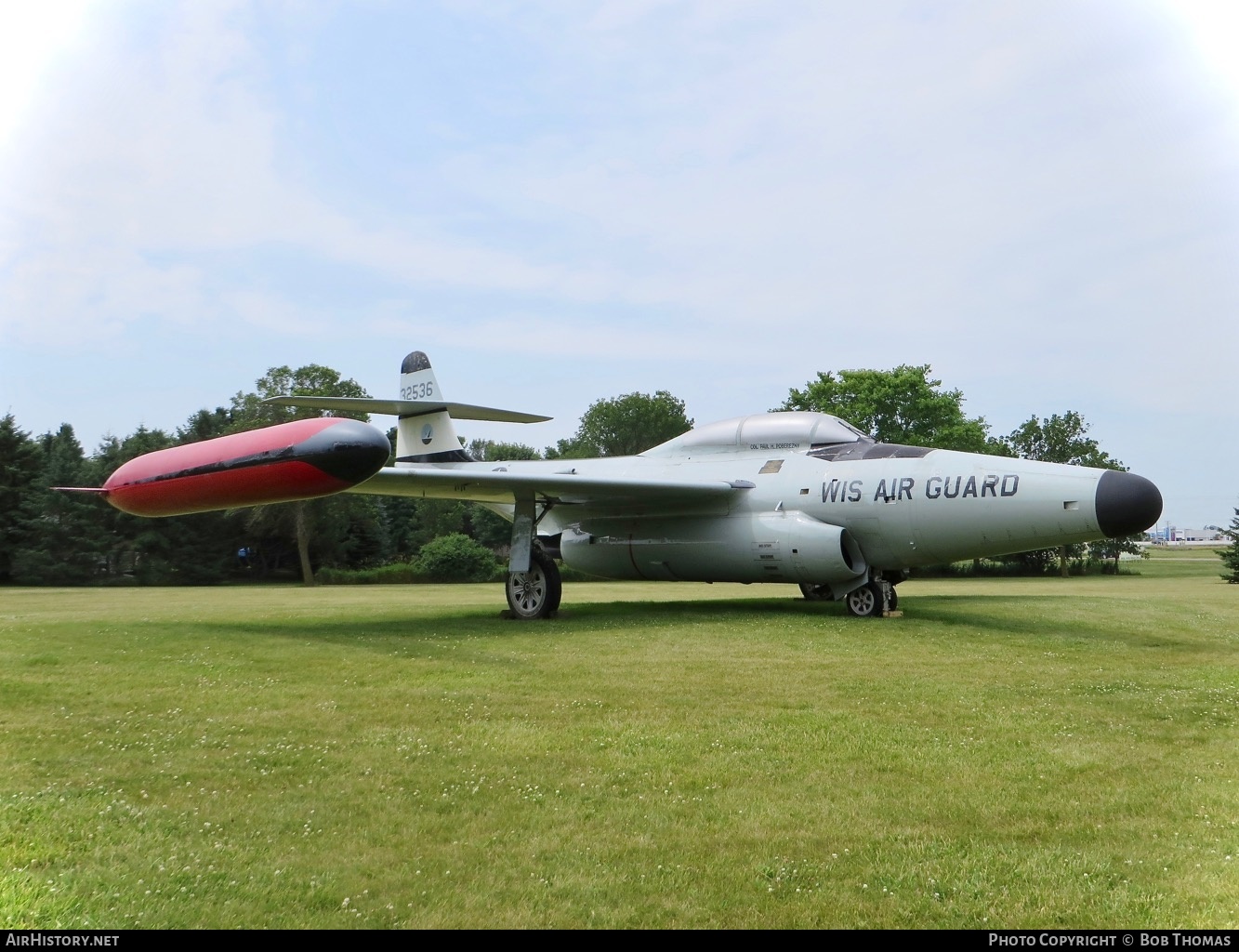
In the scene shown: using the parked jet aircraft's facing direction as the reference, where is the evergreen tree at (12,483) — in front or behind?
behind

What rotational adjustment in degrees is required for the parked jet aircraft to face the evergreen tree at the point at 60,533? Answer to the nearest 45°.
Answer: approximately 180°

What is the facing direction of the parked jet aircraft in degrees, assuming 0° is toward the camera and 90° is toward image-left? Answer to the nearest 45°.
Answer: approximately 315°
